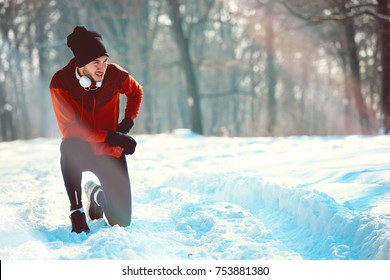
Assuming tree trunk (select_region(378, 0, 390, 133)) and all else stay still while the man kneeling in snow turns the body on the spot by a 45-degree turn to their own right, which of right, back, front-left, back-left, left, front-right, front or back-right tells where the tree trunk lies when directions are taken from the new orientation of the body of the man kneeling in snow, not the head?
back

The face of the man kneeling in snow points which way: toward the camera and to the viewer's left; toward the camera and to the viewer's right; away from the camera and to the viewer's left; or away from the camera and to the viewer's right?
toward the camera and to the viewer's right

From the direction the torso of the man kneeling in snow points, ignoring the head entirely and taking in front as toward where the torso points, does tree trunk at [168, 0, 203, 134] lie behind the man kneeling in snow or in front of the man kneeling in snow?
behind

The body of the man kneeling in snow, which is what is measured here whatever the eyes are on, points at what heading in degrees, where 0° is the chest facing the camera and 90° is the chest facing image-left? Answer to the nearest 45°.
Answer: approximately 0°

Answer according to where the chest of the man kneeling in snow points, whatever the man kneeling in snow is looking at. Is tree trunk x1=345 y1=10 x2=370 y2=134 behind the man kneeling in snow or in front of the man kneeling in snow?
behind
